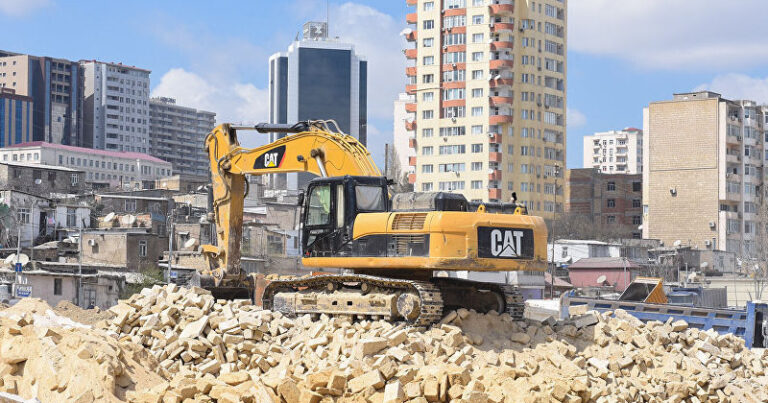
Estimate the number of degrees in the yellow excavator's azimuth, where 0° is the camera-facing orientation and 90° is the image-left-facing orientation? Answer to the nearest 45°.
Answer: approximately 135°
